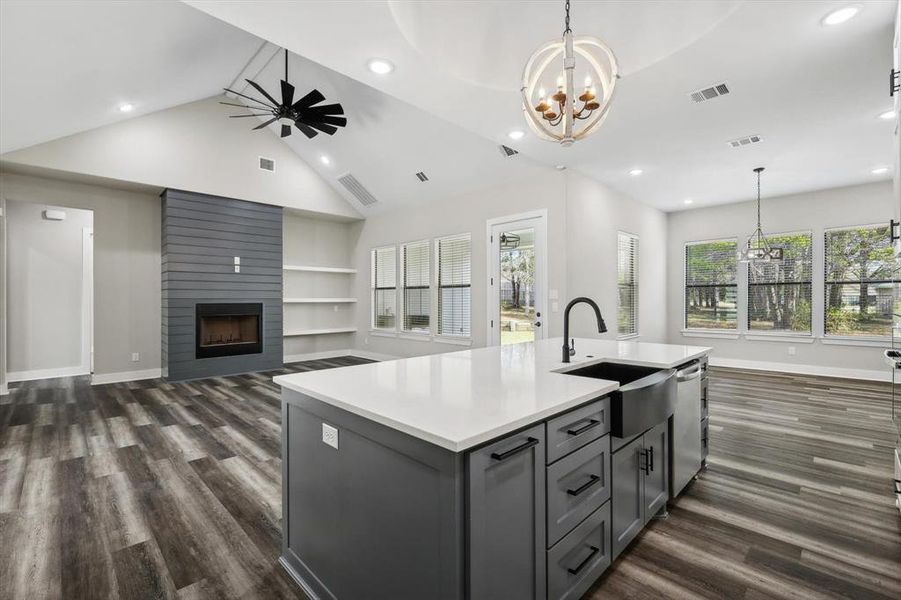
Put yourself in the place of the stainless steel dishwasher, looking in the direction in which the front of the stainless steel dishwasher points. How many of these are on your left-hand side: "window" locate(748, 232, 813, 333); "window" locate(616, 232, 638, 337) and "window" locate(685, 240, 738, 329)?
3

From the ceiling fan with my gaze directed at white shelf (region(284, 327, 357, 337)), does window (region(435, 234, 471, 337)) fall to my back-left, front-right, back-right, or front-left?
front-right

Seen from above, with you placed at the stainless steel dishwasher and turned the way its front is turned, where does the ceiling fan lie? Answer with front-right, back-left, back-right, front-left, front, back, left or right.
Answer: back

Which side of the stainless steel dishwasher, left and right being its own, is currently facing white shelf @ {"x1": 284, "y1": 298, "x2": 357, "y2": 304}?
back

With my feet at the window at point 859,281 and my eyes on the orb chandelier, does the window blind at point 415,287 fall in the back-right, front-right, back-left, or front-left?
front-right

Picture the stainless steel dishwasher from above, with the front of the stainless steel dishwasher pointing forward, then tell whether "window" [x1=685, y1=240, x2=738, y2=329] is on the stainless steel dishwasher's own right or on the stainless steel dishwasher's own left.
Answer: on the stainless steel dishwasher's own left

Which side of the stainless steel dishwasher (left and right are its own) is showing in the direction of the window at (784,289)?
left

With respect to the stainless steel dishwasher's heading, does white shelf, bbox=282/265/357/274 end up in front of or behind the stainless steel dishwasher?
behind

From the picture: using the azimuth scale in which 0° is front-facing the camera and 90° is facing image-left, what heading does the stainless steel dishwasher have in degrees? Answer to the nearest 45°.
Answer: approximately 270°

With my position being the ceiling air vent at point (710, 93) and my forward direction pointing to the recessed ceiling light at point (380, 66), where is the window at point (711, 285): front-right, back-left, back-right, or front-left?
back-right
